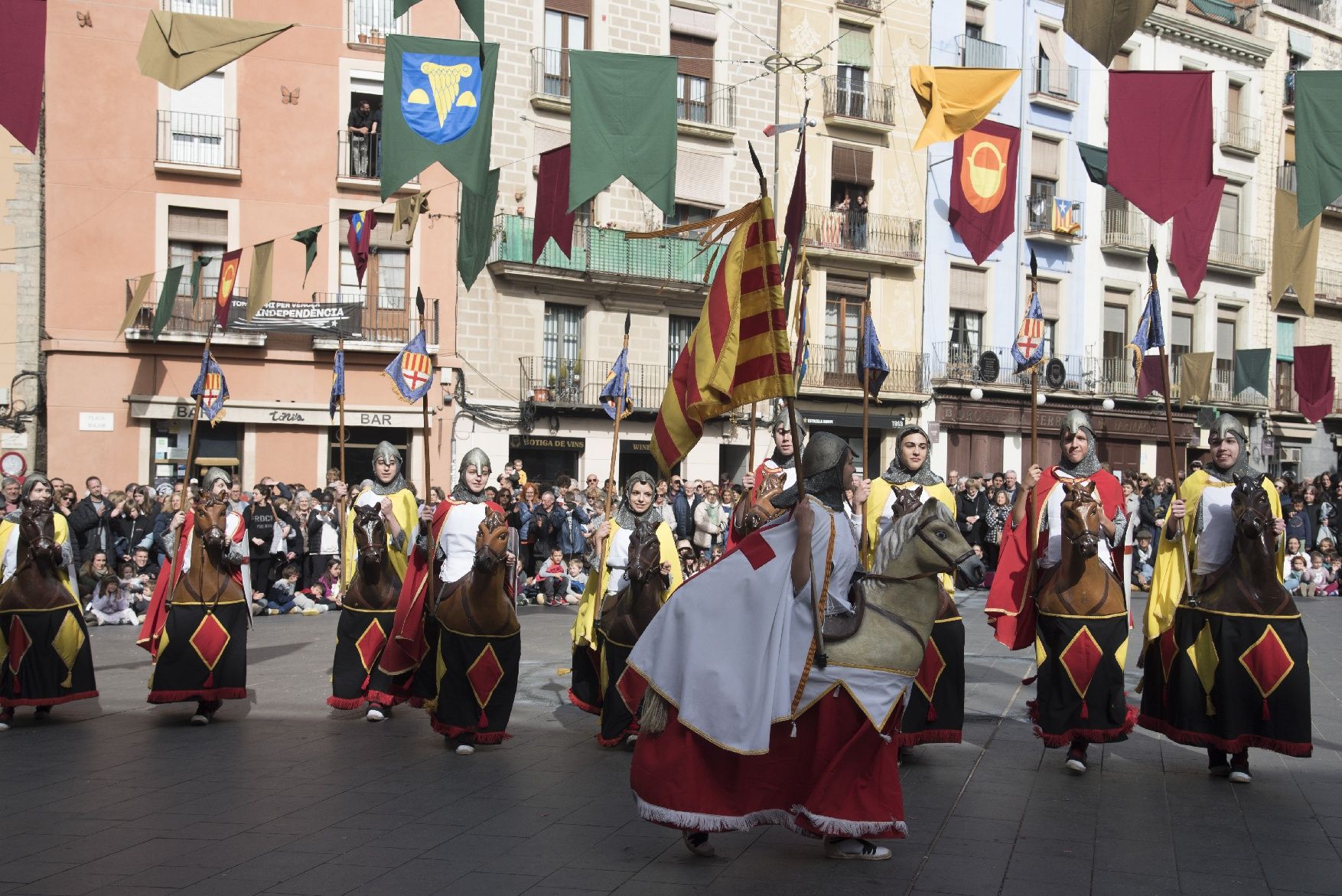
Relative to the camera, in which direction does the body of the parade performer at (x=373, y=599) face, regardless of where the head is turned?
toward the camera

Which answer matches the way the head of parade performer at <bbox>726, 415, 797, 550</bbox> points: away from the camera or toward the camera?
toward the camera

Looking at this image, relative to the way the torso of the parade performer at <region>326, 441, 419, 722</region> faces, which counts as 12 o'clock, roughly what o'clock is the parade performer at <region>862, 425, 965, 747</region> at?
the parade performer at <region>862, 425, 965, 747</region> is roughly at 10 o'clock from the parade performer at <region>326, 441, 419, 722</region>.

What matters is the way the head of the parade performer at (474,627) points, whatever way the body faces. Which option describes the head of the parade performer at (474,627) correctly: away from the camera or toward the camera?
toward the camera

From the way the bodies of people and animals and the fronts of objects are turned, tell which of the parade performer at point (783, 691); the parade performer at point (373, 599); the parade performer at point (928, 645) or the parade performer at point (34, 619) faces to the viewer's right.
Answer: the parade performer at point (783, 691)

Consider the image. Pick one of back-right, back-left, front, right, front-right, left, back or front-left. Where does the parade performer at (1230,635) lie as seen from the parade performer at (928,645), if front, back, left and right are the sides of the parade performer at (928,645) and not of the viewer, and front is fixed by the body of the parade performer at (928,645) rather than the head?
left

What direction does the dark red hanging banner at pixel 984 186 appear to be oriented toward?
toward the camera

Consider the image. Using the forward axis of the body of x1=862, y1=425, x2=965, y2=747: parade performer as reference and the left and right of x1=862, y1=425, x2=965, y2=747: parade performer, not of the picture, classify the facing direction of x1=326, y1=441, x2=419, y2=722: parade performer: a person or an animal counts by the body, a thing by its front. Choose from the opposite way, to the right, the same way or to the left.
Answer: the same way

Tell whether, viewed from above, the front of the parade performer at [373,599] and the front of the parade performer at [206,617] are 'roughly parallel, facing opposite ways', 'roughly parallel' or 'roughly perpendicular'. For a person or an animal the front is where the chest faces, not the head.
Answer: roughly parallel

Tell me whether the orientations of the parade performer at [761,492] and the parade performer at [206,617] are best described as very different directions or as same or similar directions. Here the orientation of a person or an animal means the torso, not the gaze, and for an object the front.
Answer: same or similar directions

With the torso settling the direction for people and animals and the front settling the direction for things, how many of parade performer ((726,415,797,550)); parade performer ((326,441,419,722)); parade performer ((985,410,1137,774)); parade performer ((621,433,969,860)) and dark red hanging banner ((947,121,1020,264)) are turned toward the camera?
4

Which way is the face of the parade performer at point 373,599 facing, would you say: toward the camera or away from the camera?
toward the camera

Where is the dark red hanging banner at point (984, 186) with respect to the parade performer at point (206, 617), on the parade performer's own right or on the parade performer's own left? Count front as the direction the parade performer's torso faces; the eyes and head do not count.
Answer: on the parade performer's own left

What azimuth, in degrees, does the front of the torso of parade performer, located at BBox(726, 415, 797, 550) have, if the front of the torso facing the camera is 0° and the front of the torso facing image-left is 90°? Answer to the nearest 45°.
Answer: approximately 0°

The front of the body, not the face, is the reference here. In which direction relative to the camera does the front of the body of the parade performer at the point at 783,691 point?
to the viewer's right

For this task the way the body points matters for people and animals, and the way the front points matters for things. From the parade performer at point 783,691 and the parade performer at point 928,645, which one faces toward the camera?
the parade performer at point 928,645
